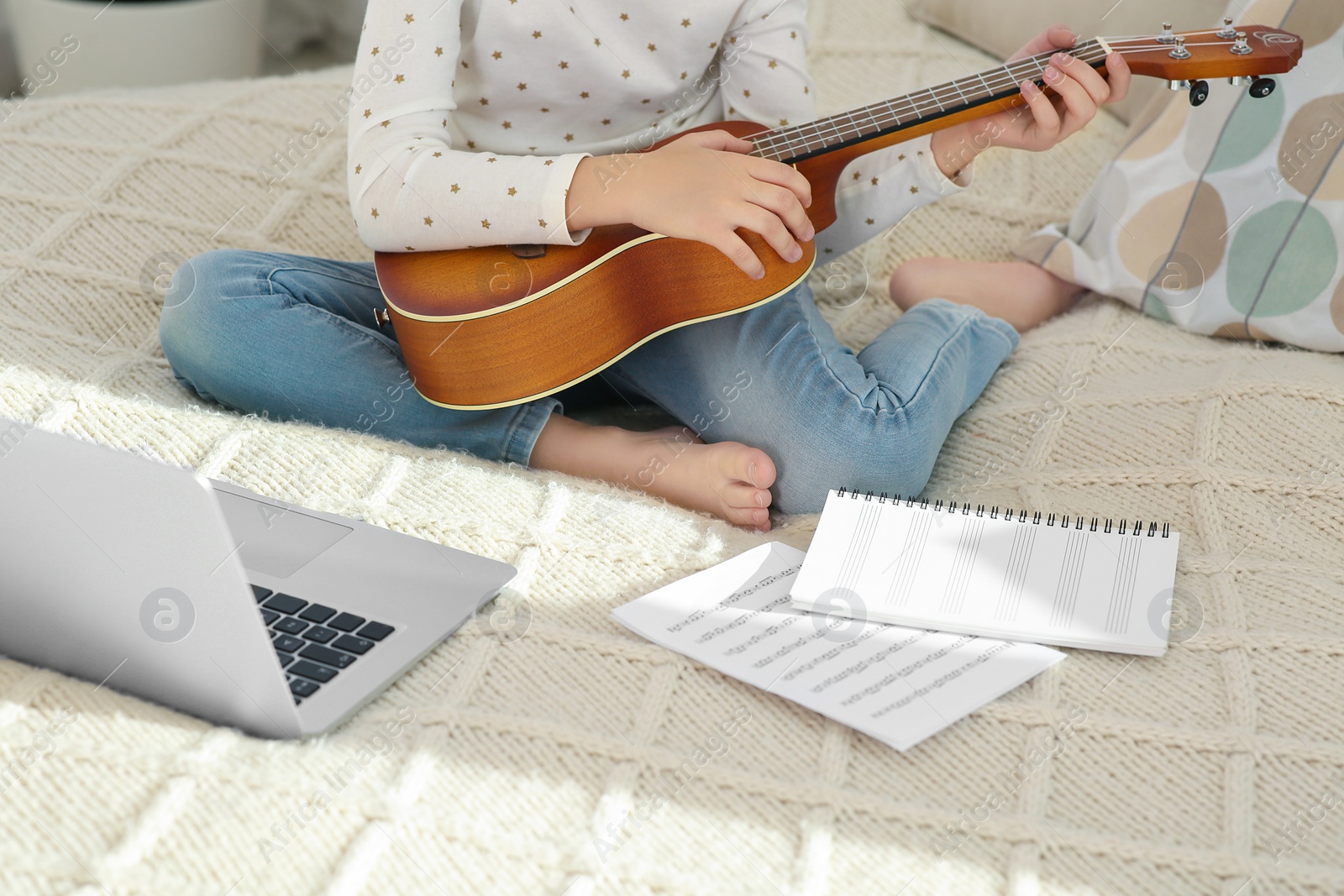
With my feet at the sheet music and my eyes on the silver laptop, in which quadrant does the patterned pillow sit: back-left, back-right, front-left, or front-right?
back-right

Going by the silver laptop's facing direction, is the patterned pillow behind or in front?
in front

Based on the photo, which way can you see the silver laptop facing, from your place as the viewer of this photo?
facing away from the viewer and to the right of the viewer

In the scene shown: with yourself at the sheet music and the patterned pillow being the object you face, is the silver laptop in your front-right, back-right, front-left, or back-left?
back-left
